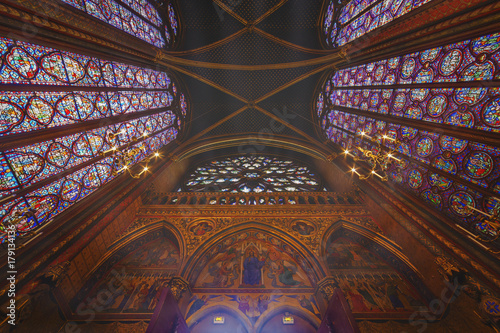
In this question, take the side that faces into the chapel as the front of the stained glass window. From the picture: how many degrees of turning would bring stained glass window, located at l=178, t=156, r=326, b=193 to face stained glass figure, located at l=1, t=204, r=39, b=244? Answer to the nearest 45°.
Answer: approximately 45° to its right

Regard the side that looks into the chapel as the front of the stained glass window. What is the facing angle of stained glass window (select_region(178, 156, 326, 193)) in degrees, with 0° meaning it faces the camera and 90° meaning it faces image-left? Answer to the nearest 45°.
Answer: approximately 0°

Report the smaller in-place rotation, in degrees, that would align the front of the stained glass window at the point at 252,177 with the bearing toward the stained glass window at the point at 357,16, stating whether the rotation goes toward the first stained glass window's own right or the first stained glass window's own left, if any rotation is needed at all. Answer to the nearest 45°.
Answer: approximately 45° to the first stained glass window's own left

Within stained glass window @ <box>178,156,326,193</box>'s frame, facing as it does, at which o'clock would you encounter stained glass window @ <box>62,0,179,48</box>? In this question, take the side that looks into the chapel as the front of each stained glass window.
stained glass window @ <box>62,0,179,48</box> is roughly at 1 o'clock from stained glass window @ <box>178,156,326,193</box>.

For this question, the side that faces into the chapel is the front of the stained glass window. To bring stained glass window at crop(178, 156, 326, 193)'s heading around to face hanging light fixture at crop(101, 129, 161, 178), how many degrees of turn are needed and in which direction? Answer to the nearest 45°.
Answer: approximately 45° to its right
